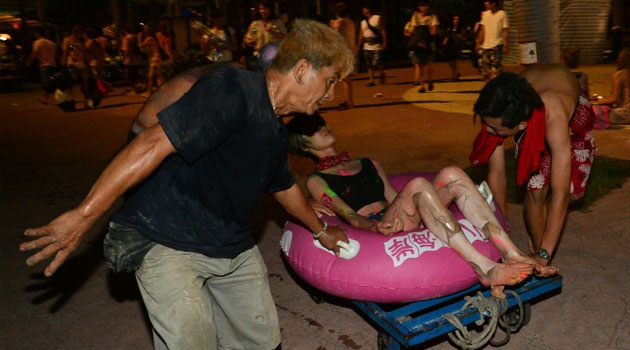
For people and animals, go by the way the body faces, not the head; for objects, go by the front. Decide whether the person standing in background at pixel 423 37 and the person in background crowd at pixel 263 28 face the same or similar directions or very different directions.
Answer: same or similar directions

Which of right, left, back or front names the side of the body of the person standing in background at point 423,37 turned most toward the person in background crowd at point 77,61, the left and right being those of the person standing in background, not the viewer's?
right

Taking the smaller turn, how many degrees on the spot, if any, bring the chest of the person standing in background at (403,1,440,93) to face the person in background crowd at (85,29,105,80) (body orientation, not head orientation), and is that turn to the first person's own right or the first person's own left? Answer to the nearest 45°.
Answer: approximately 90° to the first person's own right

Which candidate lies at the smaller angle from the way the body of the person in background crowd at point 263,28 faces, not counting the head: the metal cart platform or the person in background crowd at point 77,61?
the metal cart platform

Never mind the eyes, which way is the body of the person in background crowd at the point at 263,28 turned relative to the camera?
toward the camera

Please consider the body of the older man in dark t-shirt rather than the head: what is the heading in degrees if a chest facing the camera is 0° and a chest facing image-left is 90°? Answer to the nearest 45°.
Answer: approximately 315°

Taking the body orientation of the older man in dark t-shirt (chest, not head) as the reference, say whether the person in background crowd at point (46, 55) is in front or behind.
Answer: behind

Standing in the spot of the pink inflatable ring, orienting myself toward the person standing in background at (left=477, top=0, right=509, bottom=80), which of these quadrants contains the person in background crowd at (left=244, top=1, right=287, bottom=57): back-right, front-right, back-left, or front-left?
front-left

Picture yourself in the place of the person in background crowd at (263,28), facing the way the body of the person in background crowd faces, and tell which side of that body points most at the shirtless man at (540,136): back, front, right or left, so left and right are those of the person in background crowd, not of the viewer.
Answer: front

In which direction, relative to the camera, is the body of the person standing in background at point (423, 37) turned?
toward the camera

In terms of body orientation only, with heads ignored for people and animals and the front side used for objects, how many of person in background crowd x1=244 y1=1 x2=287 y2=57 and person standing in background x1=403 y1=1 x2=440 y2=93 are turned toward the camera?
2

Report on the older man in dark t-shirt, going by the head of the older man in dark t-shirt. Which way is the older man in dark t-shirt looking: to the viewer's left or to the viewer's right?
to the viewer's right

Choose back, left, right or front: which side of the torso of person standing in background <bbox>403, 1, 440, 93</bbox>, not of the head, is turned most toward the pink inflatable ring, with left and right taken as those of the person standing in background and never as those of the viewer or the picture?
front

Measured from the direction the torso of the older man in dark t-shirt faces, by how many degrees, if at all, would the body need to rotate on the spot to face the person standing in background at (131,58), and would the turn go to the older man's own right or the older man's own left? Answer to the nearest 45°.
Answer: approximately 135° to the older man's own left
